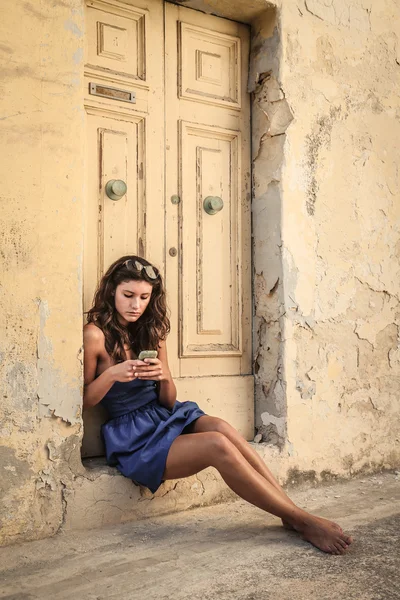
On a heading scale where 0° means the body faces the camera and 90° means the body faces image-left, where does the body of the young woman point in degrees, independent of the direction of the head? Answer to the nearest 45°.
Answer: approximately 315°
